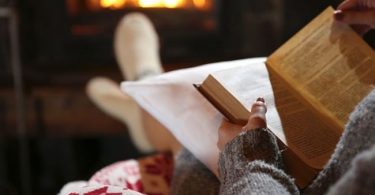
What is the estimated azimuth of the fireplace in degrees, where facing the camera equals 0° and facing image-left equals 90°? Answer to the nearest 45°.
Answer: approximately 0°

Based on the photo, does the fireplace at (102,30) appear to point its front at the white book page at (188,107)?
yes
